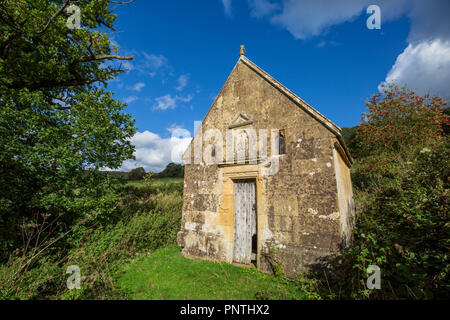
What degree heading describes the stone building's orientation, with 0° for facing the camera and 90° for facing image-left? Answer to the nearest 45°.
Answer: approximately 45°

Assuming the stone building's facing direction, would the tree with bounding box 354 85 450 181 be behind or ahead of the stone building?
behind

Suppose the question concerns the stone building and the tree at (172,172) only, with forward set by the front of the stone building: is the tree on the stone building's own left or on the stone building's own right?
on the stone building's own right

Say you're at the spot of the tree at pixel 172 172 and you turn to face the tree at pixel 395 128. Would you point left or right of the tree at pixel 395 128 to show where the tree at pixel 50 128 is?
right
